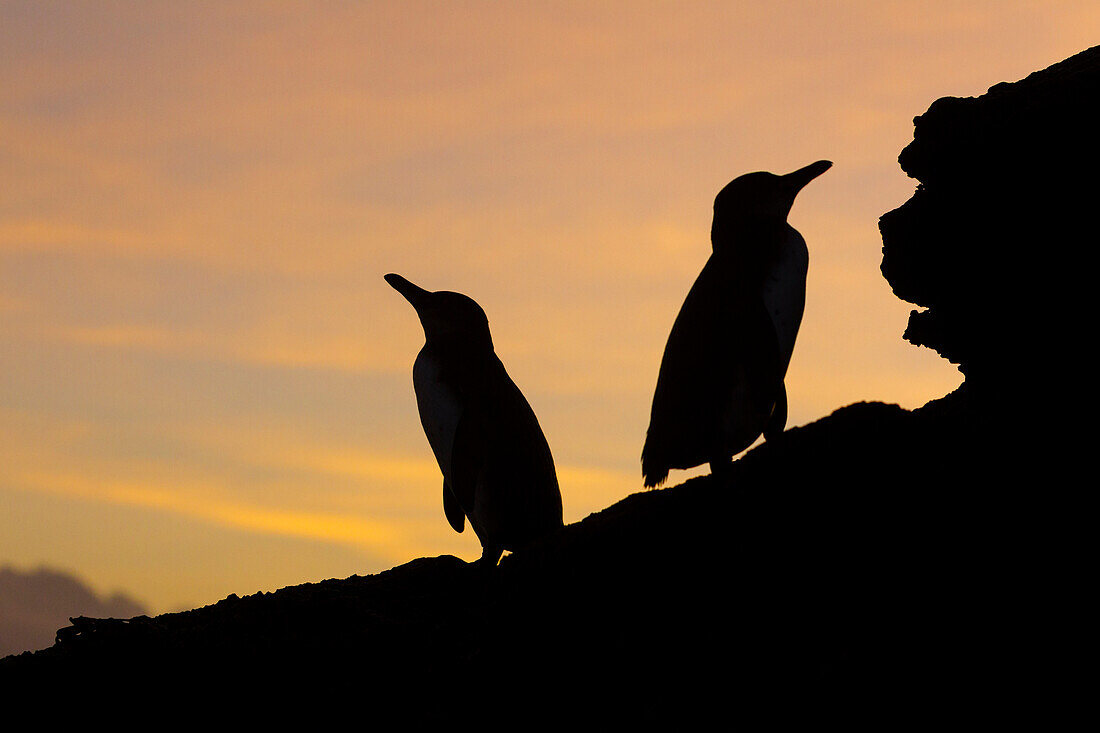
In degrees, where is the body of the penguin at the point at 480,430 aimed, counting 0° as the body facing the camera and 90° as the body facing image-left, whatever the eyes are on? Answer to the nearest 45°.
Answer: approximately 90°

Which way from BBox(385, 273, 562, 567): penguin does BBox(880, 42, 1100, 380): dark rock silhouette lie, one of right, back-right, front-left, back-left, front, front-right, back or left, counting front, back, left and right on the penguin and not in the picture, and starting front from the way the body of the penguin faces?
back-left
